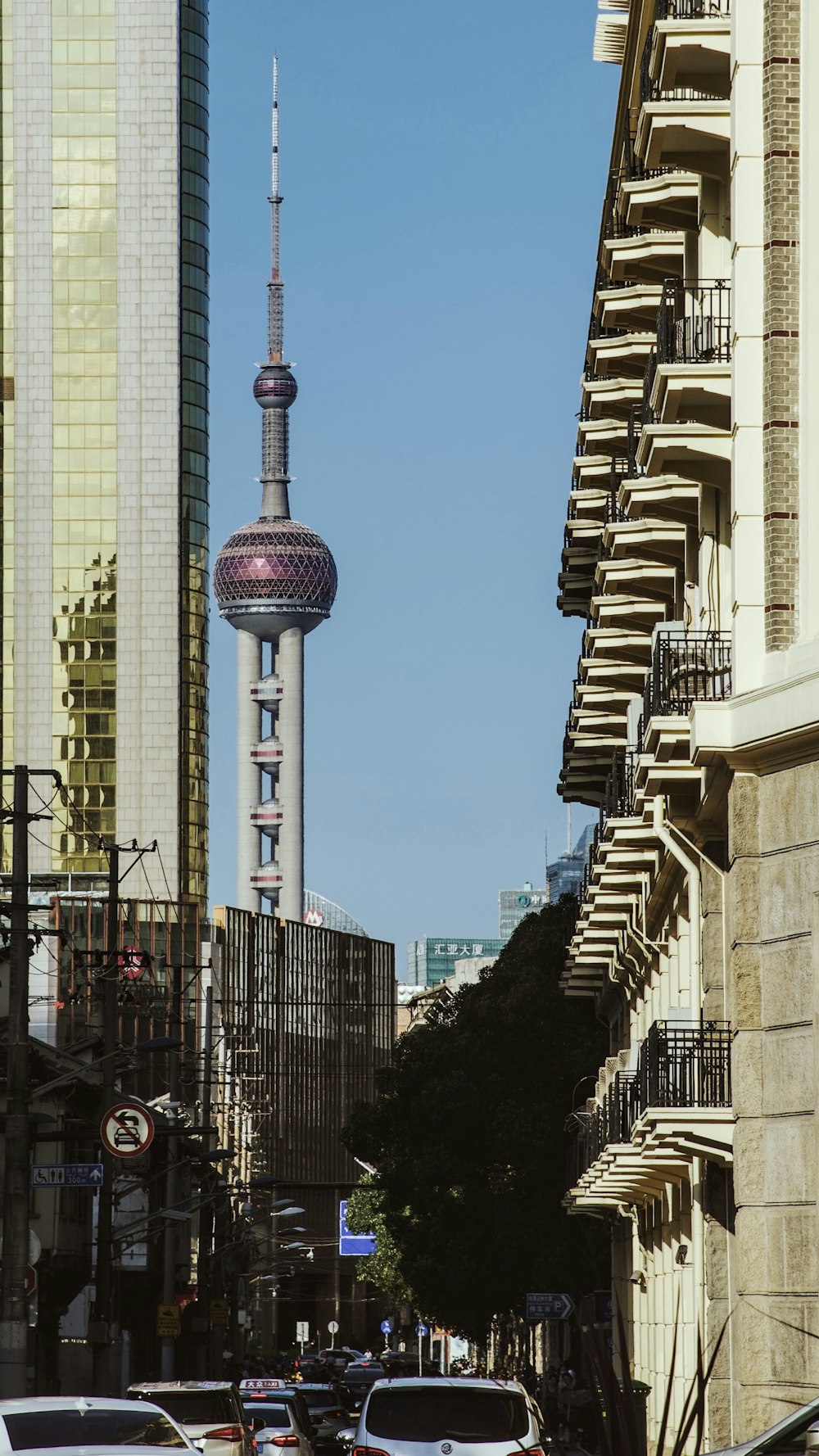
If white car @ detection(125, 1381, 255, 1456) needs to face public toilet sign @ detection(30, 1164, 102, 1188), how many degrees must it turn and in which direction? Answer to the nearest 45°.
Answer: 0° — it already faces it

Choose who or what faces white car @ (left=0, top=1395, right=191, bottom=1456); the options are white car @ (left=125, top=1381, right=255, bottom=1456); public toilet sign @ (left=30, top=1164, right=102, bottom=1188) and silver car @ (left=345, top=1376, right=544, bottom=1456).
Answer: the public toilet sign

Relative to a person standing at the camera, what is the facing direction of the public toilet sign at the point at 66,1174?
facing the viewer

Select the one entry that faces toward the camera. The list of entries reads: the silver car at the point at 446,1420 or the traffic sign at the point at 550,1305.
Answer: the traffic sign

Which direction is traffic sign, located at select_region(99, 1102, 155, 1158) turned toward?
toward the camera

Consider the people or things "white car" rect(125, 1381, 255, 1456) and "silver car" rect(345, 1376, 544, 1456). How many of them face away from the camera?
2

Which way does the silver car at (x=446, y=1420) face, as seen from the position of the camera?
facing away from the viewer

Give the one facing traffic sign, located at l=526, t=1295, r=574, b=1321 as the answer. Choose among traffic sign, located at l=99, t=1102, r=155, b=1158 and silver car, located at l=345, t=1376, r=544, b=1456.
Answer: the silver car

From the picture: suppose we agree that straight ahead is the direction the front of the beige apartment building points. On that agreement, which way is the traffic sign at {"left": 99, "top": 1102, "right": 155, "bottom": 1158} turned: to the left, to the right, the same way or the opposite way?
to the left

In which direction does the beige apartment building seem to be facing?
to the viewer's left

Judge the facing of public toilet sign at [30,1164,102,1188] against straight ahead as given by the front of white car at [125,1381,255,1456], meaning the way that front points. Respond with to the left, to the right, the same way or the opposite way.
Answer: the opposite way

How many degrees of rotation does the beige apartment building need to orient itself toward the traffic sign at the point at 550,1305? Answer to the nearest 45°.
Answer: approximately 90° to its right

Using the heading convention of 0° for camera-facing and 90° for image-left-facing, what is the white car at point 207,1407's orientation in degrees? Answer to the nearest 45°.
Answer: approximately 180°

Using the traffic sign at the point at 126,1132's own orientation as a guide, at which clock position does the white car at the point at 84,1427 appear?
The white car is roughly at 12 o'clock from the traffic sign.
